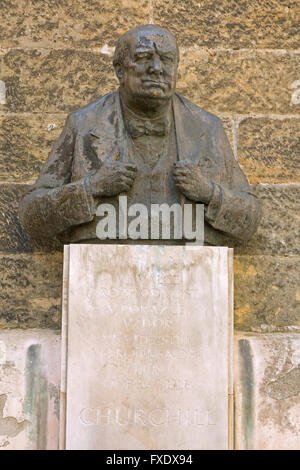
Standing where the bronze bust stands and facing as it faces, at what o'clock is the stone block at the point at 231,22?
The stone block is roughly at 7 o'clock from the bronze bust.

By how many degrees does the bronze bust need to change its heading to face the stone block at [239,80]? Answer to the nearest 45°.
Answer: approximately 135° to its left

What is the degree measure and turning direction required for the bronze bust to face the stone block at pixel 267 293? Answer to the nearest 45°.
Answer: approximately 135° to its left

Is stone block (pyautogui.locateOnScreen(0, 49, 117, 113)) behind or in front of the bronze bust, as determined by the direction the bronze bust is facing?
behind

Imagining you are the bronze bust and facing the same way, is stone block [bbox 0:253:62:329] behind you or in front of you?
behind

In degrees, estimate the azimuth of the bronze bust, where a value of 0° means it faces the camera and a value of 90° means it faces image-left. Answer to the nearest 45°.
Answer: approximately 0°

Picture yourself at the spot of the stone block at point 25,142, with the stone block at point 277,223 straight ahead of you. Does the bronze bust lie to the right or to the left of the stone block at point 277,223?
right
